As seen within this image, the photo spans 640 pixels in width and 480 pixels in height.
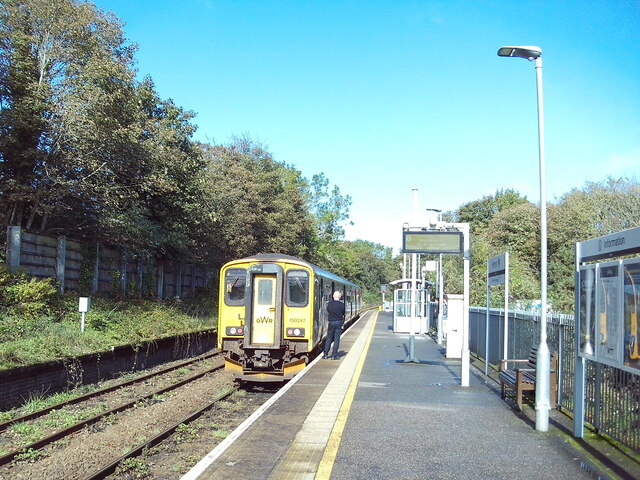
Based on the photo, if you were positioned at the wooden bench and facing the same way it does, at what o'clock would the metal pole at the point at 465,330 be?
The metal pole is roughly at 2 o'clock from the wooden bench.

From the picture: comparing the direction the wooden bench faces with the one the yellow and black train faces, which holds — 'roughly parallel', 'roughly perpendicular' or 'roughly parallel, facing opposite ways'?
roughly perpendicular

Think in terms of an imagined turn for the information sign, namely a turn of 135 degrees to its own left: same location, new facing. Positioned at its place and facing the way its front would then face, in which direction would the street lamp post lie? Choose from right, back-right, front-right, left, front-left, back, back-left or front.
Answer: right

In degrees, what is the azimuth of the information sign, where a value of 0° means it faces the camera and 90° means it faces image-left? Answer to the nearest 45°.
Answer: approximately 45°

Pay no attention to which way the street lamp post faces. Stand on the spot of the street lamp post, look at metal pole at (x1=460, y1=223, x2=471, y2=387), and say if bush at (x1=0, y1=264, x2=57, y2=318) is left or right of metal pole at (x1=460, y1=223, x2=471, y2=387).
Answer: left

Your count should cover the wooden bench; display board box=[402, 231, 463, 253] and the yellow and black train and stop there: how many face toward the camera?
2

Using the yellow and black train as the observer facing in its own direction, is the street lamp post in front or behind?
in front

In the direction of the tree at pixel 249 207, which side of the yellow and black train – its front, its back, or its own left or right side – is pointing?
back

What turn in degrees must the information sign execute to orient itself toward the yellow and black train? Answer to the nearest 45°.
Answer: approximately 45° to its right

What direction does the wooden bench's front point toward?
to the viewer's left

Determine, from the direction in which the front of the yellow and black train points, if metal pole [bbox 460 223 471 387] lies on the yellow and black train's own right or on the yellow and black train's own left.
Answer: on the yellow and black train's own left

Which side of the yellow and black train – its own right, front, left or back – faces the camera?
front

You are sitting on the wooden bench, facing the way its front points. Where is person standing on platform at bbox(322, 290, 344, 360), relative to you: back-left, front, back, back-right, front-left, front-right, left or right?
front-right
